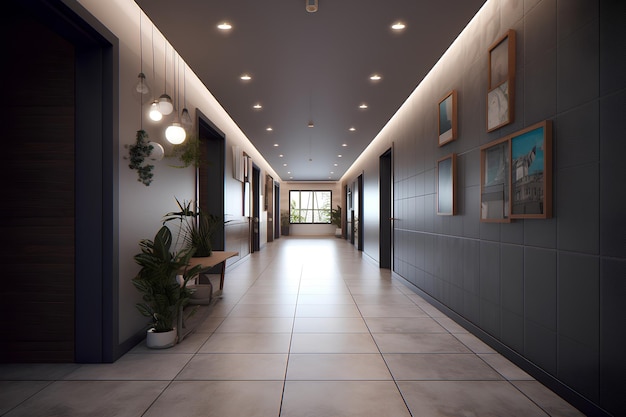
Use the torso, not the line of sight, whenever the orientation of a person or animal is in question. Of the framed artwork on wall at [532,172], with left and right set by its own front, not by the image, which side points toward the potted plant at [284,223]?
right

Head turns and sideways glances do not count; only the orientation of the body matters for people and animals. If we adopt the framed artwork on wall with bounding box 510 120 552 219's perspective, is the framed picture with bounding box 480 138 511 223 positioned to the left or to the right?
on its right

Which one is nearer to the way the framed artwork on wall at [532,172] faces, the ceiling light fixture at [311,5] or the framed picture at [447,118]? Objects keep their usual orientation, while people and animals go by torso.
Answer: the ceiling light fixture

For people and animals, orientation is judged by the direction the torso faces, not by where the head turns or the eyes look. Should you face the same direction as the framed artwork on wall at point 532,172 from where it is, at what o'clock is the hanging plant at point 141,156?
The hanging plant is roughly at 1 o'clock from the framed artwork on wall.

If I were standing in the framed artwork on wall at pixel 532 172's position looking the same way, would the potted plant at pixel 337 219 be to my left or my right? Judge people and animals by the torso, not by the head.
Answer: on my right

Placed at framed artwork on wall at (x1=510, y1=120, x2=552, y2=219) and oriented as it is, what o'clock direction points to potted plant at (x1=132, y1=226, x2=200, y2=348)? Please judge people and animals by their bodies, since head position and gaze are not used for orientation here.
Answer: The potted plant is roughly at 1 o'clock from the framed artwork on wall.

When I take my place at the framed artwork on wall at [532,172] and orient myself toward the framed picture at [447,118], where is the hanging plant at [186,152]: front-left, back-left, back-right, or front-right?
front-left

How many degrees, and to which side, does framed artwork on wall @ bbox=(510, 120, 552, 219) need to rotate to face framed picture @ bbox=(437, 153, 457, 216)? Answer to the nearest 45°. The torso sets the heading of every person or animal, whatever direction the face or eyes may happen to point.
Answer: approximately 90° to its right

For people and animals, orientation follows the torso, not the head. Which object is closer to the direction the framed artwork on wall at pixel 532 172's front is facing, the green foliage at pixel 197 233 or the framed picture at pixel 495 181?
the green foliage

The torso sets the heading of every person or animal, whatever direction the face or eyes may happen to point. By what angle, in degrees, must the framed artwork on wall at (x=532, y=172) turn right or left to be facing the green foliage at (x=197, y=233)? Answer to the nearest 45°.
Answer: approximately 45° to its right
